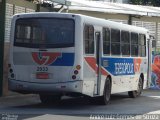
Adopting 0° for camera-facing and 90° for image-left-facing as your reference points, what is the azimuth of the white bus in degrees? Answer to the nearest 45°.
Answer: approximately 225°
